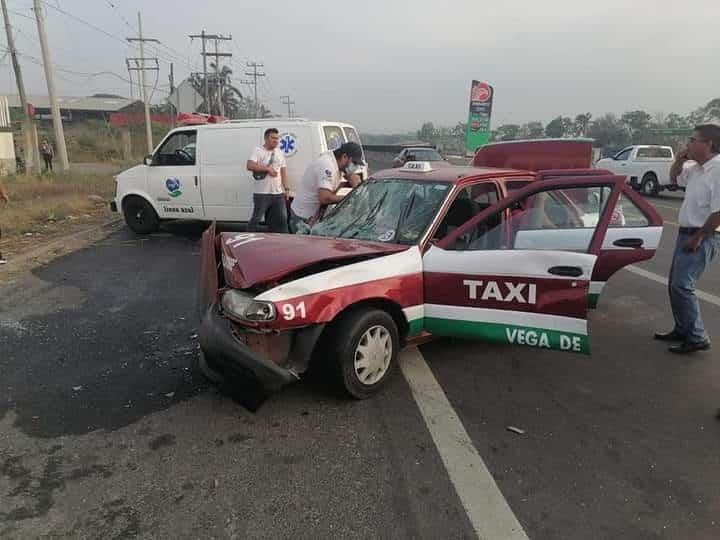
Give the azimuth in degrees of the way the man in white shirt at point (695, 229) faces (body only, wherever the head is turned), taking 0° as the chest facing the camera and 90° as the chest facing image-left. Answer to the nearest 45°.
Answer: approximately 90°

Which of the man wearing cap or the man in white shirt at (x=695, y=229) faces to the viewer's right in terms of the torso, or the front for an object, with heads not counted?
the man wearing cap

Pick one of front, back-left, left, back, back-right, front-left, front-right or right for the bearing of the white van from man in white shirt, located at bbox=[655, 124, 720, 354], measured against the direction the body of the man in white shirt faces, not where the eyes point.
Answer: front

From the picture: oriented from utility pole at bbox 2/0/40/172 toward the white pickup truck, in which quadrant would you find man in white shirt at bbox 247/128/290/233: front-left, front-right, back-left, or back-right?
front-right

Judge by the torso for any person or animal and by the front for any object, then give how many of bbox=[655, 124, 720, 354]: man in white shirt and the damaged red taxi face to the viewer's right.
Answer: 0

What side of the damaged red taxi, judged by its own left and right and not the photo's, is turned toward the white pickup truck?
back

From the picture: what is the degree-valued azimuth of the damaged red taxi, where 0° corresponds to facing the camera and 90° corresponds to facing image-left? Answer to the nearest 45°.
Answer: approximately 45°

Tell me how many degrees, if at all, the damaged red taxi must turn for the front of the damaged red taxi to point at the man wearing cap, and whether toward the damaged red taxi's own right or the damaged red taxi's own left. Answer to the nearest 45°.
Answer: approximately 90° to the damaged red taxi's own right

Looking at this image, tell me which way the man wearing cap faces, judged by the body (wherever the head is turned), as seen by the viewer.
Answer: to the viewer's right

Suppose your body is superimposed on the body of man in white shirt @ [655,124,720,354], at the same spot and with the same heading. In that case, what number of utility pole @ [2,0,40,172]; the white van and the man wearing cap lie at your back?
0

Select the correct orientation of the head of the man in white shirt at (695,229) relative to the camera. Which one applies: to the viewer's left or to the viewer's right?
to the viewer's left

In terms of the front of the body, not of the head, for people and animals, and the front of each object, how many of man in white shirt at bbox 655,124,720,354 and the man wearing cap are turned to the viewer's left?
1

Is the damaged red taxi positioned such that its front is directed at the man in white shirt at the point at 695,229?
no

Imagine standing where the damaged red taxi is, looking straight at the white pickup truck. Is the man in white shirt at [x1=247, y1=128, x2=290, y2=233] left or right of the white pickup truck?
left

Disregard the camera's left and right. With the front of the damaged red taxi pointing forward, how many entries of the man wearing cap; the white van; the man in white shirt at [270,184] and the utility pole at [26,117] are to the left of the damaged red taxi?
0

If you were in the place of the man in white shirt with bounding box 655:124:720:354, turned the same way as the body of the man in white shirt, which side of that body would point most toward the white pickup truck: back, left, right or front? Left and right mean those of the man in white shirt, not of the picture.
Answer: right
